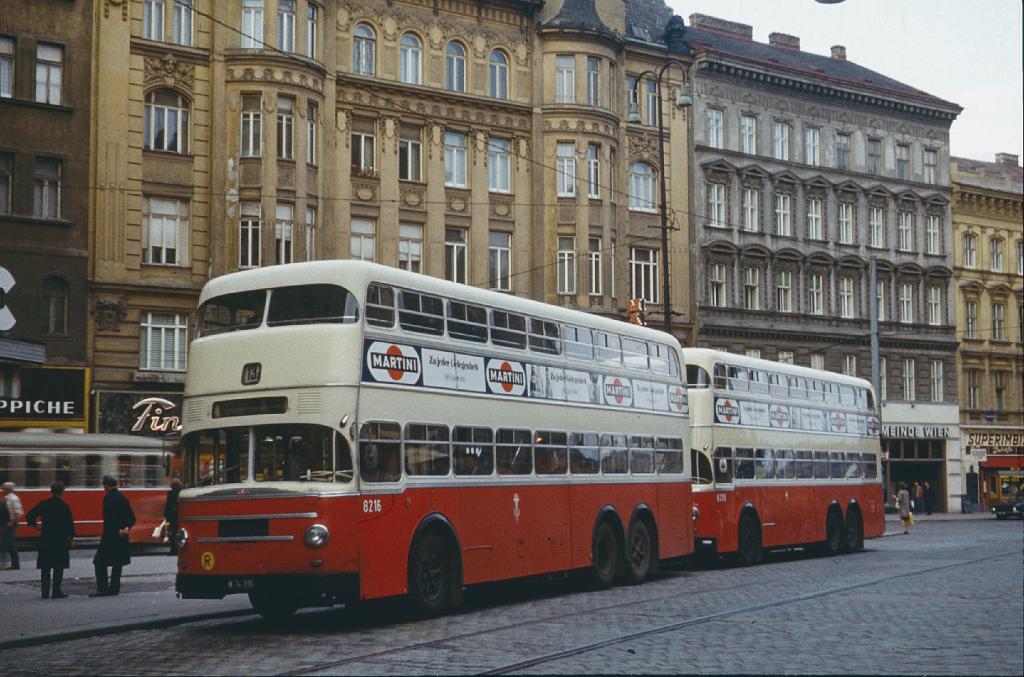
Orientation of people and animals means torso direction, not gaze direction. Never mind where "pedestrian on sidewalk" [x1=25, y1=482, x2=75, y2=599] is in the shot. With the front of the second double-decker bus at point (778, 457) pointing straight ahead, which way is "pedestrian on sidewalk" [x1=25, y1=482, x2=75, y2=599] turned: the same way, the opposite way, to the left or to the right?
to the right

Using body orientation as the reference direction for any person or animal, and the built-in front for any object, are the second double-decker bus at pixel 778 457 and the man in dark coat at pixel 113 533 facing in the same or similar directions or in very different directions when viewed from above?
same or similar directions

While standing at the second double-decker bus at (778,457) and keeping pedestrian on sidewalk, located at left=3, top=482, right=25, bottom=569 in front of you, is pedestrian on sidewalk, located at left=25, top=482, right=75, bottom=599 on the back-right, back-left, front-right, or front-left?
front-left

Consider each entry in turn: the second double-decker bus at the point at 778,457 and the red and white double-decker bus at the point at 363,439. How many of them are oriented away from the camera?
0

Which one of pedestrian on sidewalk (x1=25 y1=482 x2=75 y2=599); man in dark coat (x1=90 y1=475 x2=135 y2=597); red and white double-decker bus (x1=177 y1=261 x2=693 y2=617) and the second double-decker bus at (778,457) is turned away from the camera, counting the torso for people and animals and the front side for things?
the pedestrian on sidewalk

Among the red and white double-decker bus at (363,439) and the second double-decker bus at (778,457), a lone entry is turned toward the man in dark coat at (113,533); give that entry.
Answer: the second double-decker bus

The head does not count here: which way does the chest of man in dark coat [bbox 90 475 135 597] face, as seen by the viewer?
to the viewer's left

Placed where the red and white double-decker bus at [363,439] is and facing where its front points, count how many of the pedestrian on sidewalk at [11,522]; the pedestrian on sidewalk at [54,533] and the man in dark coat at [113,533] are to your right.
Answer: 3

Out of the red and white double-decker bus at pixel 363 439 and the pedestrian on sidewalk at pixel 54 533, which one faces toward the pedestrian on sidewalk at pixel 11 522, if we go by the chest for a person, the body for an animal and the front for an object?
the pedestrian on sidewalk at pixel 54 533

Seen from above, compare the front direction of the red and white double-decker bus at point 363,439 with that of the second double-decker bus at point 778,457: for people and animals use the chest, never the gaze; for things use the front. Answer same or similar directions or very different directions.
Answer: same or similar directions

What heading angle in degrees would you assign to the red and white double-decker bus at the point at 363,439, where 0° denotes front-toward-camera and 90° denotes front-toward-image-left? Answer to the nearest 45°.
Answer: approximately 45°

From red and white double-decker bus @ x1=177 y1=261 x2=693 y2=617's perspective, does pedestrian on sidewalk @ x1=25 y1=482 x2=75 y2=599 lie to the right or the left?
on its right

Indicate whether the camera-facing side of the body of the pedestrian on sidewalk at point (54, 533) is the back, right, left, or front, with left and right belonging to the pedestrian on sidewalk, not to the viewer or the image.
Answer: back
